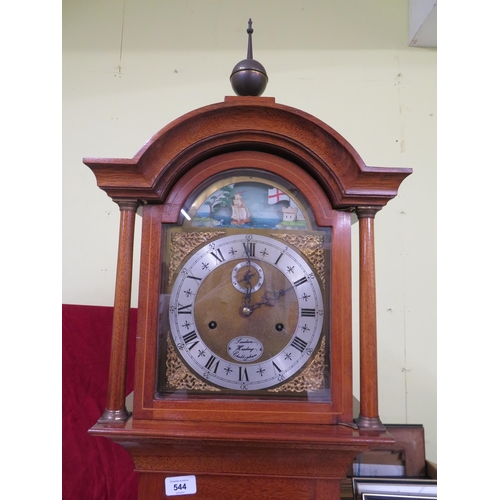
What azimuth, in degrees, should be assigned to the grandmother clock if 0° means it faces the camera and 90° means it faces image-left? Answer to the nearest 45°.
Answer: approximately 0°

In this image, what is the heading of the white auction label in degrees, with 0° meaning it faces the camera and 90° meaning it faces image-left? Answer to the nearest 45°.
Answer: approximately 0°
